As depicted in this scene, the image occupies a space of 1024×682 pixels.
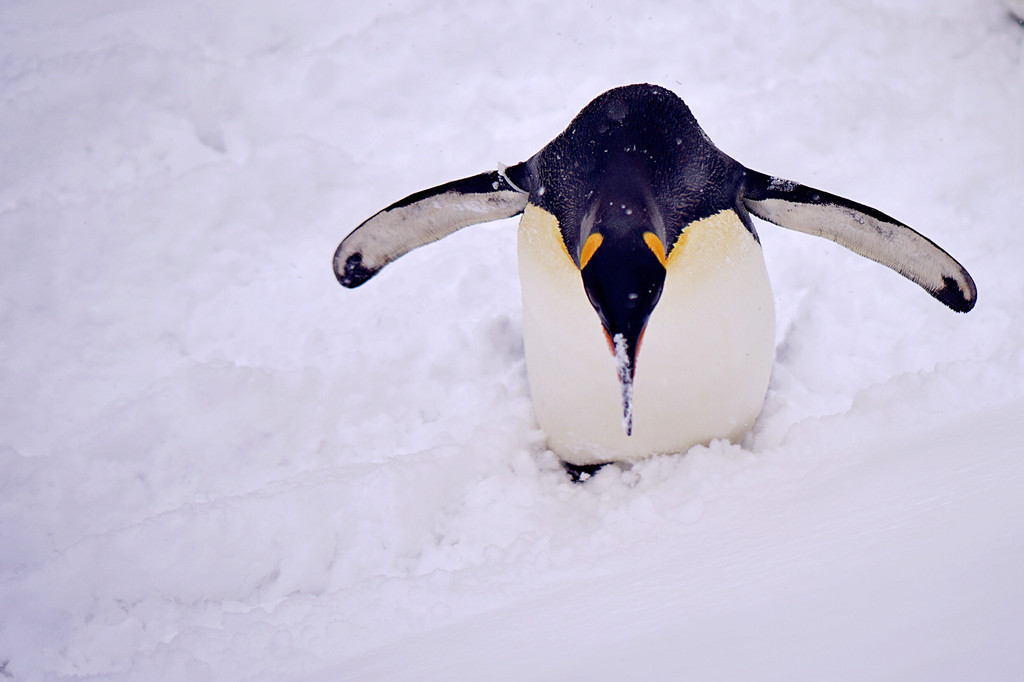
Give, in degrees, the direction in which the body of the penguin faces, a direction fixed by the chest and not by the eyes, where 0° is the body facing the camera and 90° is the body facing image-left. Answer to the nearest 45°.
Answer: approximately 0°
